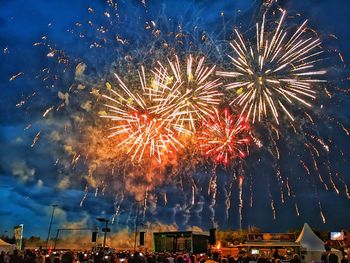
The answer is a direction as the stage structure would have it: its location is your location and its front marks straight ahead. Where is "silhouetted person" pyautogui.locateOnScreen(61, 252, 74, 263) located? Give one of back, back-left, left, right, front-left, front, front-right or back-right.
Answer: front

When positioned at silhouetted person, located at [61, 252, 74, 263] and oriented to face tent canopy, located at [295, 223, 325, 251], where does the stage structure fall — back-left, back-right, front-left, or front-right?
front-left

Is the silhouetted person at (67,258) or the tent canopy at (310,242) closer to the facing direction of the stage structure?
the silhouetted person

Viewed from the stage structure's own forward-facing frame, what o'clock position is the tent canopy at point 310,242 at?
The tent canopy is roughly at 10 o'clock from the stage structure.

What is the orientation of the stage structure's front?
toward the camera

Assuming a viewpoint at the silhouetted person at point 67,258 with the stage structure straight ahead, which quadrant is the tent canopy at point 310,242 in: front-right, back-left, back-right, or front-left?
front-right
